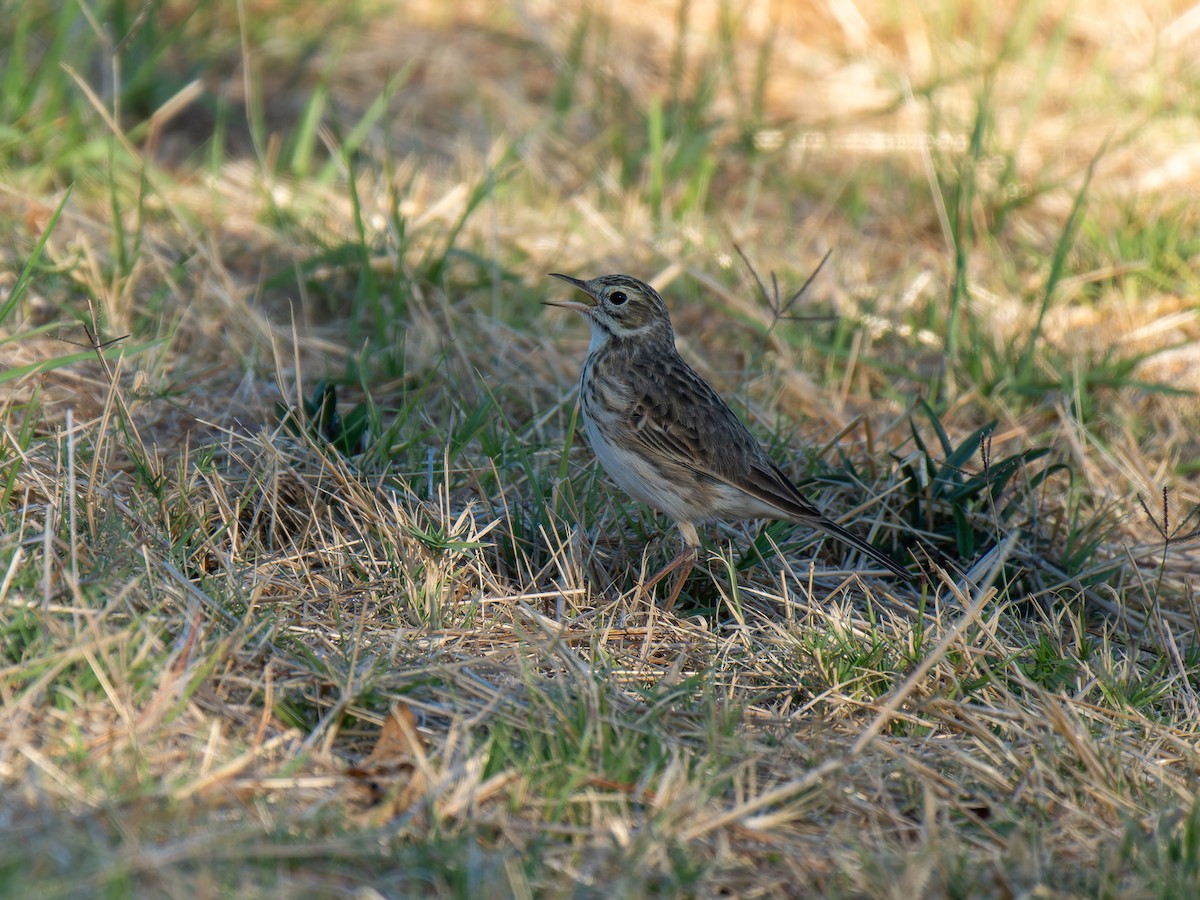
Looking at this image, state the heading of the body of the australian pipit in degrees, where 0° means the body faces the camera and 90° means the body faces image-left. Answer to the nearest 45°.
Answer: approximately 90°
